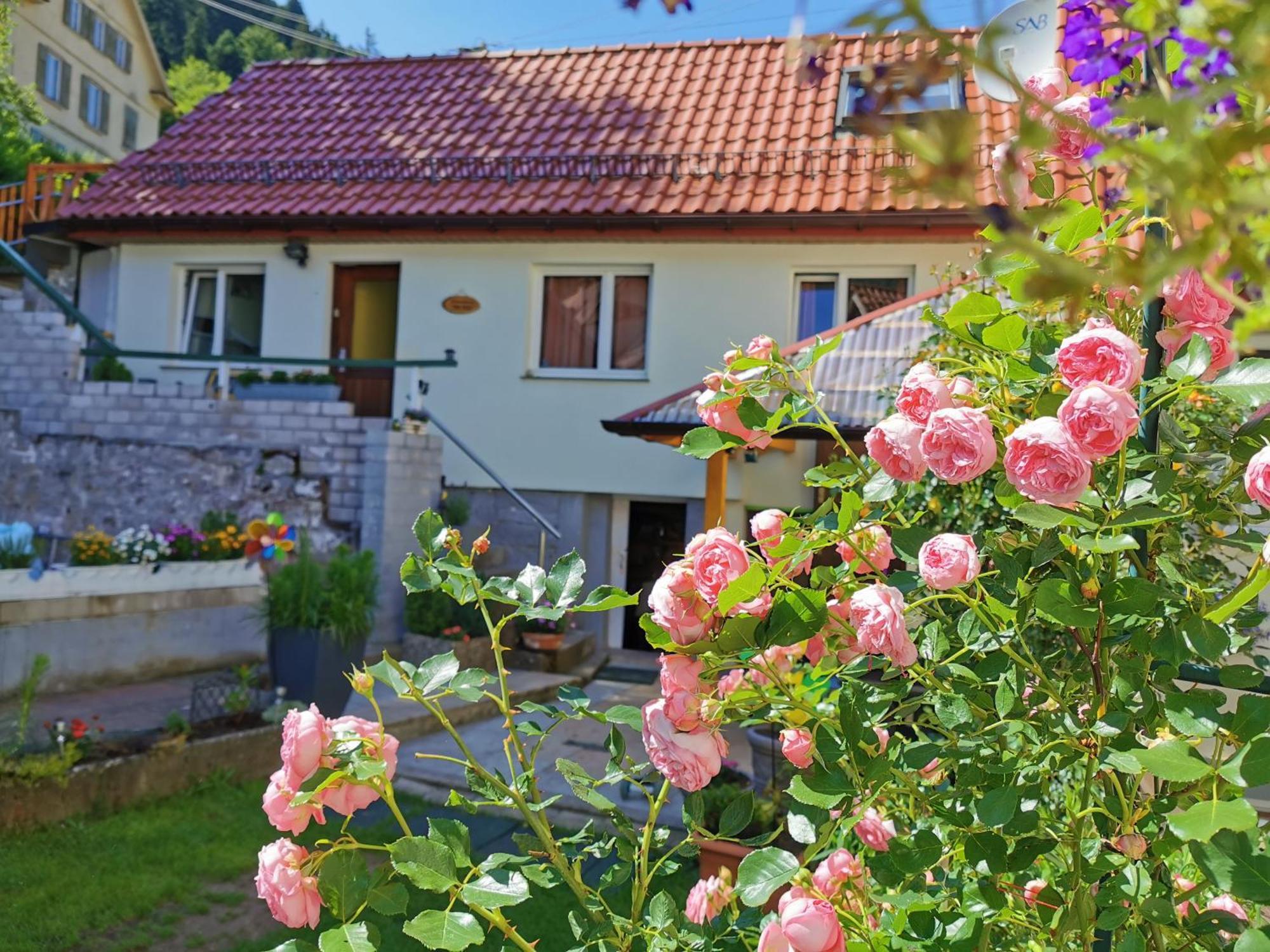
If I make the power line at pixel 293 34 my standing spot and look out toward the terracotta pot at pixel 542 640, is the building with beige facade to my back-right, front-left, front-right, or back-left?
back-right

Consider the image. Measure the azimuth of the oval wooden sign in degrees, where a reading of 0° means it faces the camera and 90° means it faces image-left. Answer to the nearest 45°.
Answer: approximately 0°

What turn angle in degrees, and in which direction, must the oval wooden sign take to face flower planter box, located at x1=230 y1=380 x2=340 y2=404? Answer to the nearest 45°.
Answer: approximately 90° to its right
